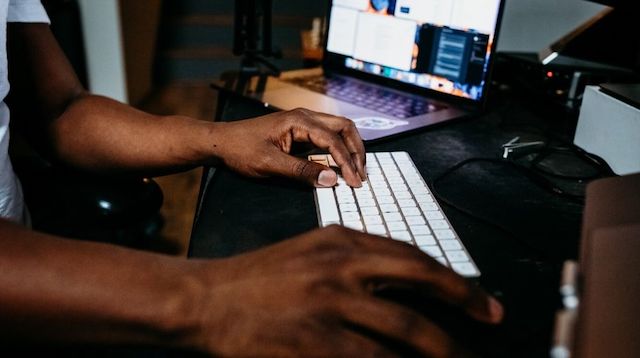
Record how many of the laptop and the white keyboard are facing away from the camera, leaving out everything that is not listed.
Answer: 0

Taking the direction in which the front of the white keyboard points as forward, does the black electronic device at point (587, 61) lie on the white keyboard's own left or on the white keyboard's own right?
on the white keyboard's own right

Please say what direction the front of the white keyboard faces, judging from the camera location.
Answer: facing to the left of the viewer

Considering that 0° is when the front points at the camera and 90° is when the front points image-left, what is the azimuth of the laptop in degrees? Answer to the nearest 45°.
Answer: approximately 45°

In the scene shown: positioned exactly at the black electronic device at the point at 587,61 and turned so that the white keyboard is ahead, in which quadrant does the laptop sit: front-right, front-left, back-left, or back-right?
front-right

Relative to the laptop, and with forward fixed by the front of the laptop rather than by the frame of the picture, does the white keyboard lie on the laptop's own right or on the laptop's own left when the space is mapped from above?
on the laptop's own left

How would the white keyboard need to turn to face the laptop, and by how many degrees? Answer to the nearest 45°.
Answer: approximately 90° to its right
